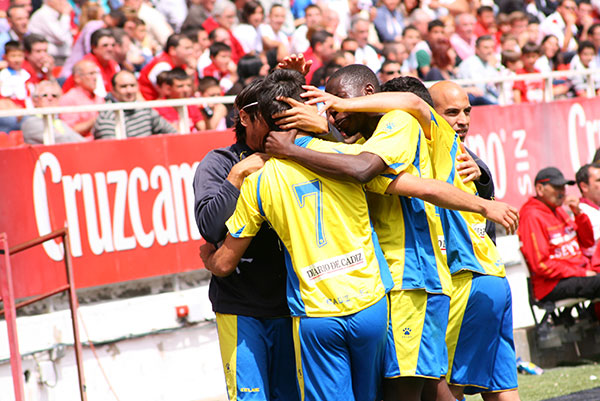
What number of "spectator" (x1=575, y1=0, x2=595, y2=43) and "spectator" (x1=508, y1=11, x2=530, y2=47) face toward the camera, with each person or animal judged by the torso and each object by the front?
2

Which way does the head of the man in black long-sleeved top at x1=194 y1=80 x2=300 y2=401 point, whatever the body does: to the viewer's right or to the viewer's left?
to the viewer's right

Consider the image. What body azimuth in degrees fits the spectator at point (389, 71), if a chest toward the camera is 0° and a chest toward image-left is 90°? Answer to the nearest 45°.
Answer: approximately 315°

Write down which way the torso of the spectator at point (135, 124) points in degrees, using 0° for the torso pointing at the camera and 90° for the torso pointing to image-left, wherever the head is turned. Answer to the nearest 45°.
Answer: approximately 315°

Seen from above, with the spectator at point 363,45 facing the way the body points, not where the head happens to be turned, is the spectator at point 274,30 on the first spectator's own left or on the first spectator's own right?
on the first spectator's own right
